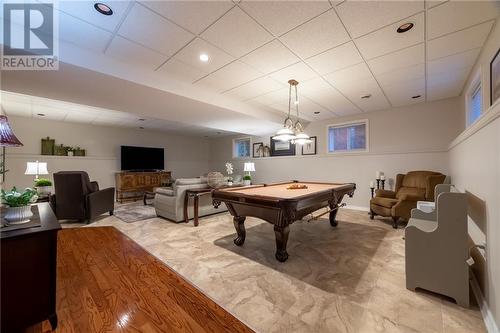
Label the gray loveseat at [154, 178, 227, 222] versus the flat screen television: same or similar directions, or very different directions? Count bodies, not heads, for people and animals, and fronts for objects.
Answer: very different directions

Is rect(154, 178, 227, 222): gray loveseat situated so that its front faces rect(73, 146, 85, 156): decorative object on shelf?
yes

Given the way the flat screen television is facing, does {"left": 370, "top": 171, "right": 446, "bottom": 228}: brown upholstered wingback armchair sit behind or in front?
in front

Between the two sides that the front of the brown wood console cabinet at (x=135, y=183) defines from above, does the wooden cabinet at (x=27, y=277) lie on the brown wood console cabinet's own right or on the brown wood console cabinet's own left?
on the brown wood console cabinet's own right

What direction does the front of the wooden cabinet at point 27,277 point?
to the viewer's right

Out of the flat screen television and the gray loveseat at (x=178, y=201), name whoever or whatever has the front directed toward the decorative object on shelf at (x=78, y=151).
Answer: the gray loveseat

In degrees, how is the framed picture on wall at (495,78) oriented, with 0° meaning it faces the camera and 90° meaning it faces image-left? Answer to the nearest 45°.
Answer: approximately 90°

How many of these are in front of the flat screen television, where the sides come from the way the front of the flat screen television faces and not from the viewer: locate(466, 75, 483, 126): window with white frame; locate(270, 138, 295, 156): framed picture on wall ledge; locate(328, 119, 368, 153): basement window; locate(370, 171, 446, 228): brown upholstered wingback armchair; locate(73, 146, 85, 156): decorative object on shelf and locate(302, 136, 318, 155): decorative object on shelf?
5

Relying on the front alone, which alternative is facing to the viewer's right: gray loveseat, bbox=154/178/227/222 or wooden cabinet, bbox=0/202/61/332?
the wooden cabinet

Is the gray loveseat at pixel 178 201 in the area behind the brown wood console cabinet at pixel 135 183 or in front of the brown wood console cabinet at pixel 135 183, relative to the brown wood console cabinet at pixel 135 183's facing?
in front

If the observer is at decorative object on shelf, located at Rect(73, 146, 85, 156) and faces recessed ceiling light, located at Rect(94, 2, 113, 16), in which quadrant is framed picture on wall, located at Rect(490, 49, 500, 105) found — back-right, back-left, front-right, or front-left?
front-left

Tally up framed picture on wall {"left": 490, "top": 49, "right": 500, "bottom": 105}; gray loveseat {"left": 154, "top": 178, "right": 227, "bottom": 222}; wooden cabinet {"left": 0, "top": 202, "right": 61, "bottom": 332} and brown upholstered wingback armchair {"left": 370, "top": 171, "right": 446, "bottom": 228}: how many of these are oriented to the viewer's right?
1

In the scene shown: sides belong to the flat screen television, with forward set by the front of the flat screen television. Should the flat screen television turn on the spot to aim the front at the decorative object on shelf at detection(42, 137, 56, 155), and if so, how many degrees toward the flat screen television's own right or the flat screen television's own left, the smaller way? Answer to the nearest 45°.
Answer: approximately 135° to the flat screen television's own right

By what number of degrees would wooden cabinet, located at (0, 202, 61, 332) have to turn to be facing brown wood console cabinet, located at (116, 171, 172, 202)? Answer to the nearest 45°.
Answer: approximately 45° to its left
